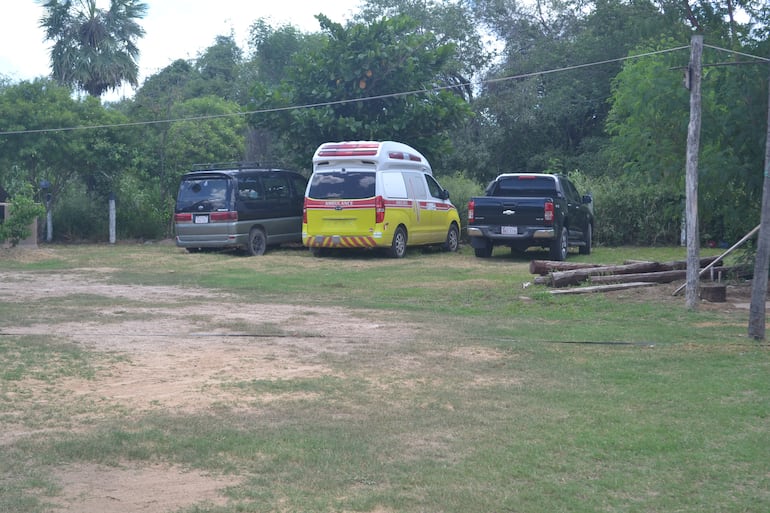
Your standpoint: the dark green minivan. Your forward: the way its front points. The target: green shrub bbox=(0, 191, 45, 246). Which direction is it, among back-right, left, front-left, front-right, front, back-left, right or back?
back-left

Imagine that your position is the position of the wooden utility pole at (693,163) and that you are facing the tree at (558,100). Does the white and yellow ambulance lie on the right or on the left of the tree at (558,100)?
left

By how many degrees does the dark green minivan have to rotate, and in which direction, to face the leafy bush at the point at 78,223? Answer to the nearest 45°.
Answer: approximately 90° to its left

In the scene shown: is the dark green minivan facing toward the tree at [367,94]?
yes

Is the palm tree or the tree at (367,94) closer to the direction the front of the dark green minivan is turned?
the tree

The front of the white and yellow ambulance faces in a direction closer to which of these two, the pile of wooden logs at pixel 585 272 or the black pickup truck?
the black pickup truck

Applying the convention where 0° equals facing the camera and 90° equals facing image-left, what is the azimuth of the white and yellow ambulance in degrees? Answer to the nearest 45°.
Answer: approximately 225°

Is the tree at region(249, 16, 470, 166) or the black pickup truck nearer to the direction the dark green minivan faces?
the tree

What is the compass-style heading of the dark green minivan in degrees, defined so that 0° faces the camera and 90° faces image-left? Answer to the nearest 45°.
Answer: approximately 225°

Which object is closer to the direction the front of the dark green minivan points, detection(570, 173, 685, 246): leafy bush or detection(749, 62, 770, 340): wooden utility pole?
the leafy bush

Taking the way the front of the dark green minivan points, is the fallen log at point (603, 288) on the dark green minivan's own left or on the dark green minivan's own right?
on the dark green minivan's own right

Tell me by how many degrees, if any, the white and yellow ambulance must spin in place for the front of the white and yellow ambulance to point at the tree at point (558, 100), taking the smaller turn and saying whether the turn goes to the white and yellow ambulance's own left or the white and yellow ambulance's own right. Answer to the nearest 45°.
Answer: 0° — it already faces it
